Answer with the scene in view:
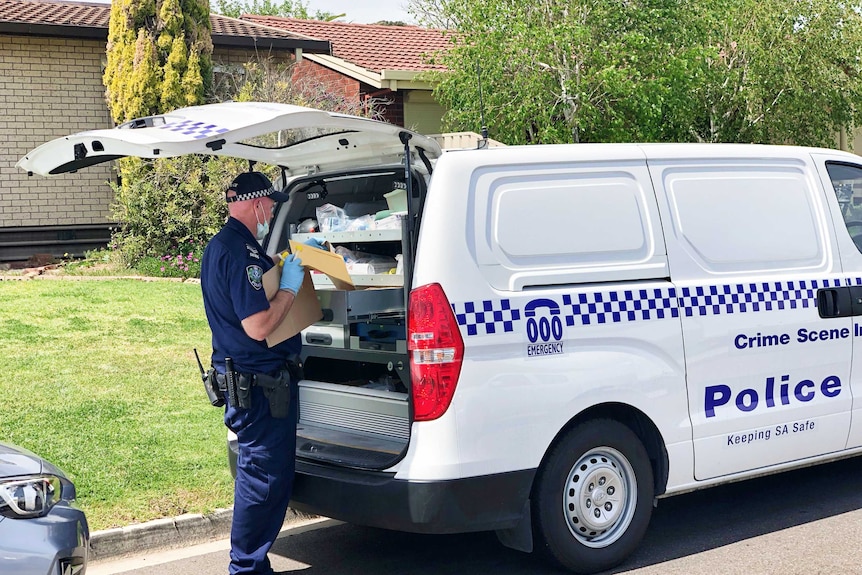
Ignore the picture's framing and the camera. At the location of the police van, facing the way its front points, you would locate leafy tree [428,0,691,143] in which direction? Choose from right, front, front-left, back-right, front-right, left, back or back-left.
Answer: front-left

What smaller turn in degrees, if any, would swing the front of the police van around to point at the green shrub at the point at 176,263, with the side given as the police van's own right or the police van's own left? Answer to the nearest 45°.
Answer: approximately 90° to the police van's own left

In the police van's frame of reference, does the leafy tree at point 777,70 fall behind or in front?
in front

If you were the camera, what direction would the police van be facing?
facing away from the viewer and to the right of the viewer

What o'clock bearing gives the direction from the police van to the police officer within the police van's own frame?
The police officer is roughly at 7 o'clock from the police van.

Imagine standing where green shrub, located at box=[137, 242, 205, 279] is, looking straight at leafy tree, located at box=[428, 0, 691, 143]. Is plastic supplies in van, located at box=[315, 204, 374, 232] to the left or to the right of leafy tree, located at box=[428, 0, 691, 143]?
right

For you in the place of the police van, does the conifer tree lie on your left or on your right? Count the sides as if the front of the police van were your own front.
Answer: on your left

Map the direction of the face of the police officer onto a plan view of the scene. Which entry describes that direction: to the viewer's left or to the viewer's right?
to the viewer's right
